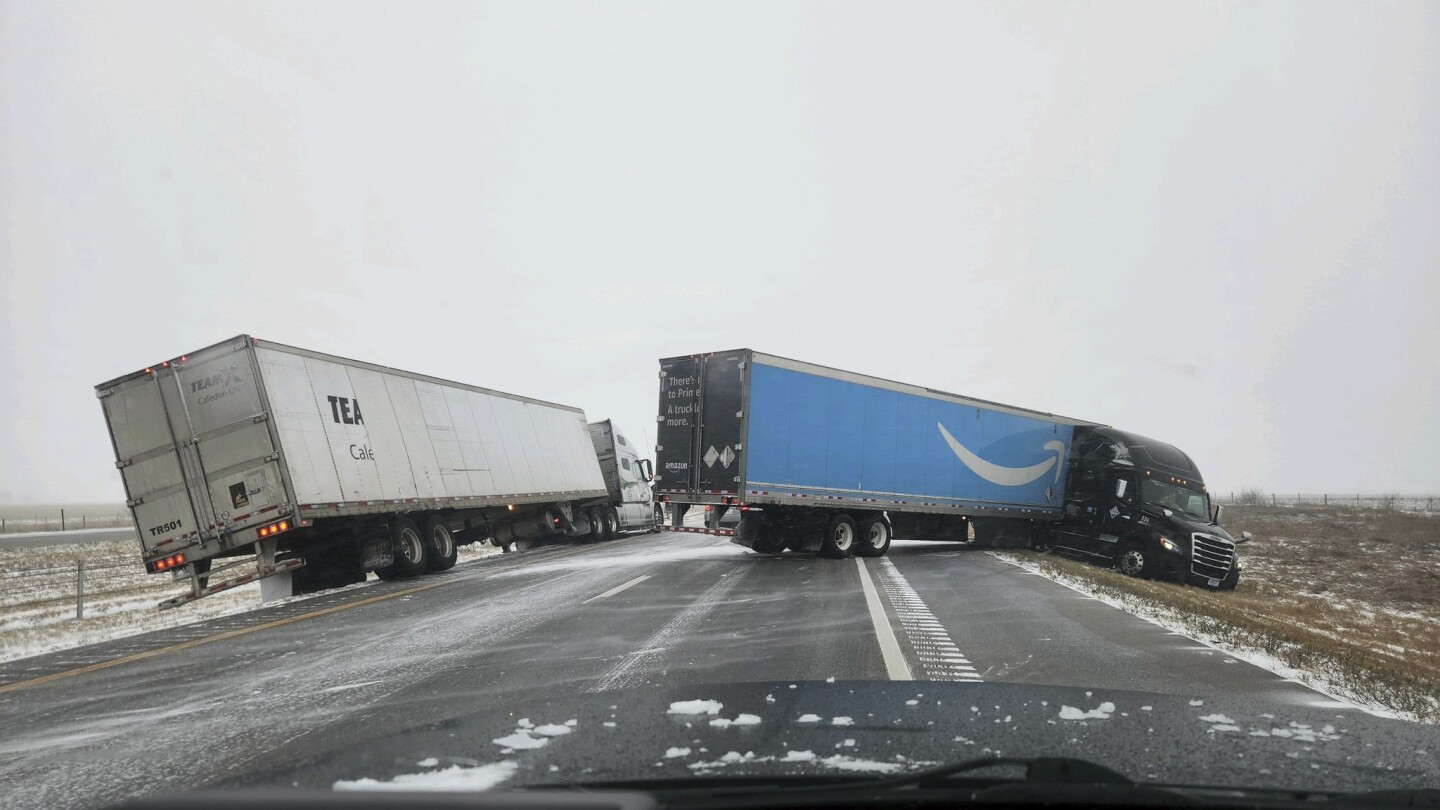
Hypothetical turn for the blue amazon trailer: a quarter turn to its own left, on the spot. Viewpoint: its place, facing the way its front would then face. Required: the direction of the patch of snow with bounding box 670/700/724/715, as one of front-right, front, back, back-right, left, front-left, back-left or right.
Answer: back-left

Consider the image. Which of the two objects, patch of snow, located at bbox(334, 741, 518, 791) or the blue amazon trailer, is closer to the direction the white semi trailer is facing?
the blue amazon trailer

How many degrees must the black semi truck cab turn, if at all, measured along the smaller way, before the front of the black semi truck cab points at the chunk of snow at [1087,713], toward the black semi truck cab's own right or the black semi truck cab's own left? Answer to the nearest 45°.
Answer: approximately 45° to the black semi truck cab's own right

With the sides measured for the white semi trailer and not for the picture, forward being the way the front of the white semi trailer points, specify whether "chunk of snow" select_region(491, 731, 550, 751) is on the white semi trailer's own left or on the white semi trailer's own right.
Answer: on the white semi trailer's own right

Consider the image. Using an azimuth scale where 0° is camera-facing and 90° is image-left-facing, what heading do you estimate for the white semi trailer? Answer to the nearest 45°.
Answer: approximately 225°

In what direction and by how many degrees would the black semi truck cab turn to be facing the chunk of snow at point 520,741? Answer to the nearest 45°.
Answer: approximately 45° to its right

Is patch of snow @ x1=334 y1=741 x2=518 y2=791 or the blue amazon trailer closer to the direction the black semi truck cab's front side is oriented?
the patch of snow

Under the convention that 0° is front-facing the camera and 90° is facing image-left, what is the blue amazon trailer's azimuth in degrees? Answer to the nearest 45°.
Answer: approximately 225°

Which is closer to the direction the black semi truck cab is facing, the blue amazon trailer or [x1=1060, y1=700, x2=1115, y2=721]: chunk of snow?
the chunk of snow

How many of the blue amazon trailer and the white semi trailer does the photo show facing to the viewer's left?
0

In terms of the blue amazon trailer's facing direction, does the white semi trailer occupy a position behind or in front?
behind

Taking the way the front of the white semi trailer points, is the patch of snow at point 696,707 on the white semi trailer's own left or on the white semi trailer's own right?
on the white semi trailer's own right

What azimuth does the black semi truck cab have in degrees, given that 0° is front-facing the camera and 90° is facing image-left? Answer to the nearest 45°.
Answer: approximately 315°
